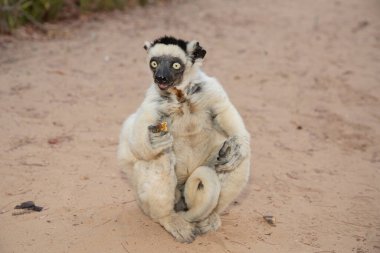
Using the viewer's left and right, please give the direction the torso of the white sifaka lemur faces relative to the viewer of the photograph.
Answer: facing the viewer
